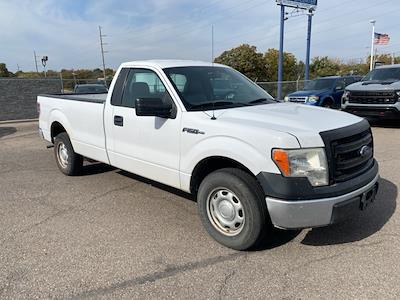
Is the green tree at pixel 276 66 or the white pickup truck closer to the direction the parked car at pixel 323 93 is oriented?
the white pickup truck

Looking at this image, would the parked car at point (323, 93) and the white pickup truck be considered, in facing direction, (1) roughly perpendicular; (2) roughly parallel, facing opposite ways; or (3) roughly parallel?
roughly perpendicular

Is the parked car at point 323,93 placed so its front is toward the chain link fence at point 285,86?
no

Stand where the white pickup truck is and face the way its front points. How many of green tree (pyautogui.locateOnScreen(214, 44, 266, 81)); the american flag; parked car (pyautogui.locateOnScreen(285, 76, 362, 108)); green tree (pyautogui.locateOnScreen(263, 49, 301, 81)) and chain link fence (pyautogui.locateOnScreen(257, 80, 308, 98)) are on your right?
0

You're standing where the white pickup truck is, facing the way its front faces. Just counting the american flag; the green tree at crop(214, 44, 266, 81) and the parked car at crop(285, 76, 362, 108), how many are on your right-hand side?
0

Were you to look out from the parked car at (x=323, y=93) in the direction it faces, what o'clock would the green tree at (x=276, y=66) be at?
The green tree is roughly at 4 o'clock from the parked car.

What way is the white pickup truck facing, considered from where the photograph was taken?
facing the viewer and to the right of the viewer

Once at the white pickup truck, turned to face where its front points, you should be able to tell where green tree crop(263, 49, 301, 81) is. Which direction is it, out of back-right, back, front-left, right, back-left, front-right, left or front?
back-left

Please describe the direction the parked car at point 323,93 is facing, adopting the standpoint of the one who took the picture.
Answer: facing the viewer and to the left of the viewer

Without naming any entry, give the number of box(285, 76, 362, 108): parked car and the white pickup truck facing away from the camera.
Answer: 0

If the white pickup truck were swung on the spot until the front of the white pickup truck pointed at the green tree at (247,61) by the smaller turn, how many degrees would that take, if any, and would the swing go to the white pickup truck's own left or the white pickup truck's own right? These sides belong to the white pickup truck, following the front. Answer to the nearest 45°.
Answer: approximately 135° to the white pickup truck's own left
